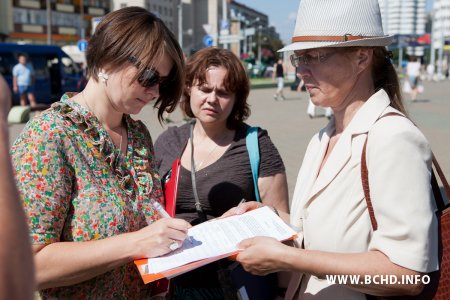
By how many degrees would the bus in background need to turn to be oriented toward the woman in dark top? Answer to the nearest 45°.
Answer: approximately 90° to its right

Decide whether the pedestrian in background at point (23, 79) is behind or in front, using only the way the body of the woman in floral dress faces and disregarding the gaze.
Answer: behind

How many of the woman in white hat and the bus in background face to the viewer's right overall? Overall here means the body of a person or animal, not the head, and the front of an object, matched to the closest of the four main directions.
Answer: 1

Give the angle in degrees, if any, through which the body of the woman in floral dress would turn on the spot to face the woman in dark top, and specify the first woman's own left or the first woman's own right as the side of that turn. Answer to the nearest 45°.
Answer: approximately 90° to the first woman's own left

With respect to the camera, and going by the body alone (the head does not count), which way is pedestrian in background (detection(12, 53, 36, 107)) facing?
toward the camera

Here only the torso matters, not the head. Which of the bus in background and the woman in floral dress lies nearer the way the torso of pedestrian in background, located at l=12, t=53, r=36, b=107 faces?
the woman in floral dress

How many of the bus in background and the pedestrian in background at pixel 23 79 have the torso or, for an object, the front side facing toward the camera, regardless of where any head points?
1

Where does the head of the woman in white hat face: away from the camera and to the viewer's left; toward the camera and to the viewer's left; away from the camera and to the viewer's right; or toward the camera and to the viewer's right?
toward the camera and to the viewer's left

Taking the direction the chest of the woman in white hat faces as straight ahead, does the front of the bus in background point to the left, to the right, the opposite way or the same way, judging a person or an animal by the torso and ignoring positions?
the opposite way

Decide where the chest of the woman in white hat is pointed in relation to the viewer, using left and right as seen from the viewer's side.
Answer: facing the viewer and to the left of the viewer

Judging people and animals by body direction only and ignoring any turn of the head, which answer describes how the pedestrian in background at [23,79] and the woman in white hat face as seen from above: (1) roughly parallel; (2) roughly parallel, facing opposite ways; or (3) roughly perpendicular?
roughly perpendicular

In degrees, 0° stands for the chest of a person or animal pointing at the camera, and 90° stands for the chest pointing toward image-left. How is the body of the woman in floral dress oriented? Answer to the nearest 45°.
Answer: approximately 315°

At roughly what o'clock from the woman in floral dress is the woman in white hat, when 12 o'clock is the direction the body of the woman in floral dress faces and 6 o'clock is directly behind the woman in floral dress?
The woman in white hat is roughly at 11 o'clock from the woman in floral dress.

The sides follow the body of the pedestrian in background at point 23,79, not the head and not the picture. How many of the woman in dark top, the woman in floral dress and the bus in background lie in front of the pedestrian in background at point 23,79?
2

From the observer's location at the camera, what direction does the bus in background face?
facing to the right of the viewer
